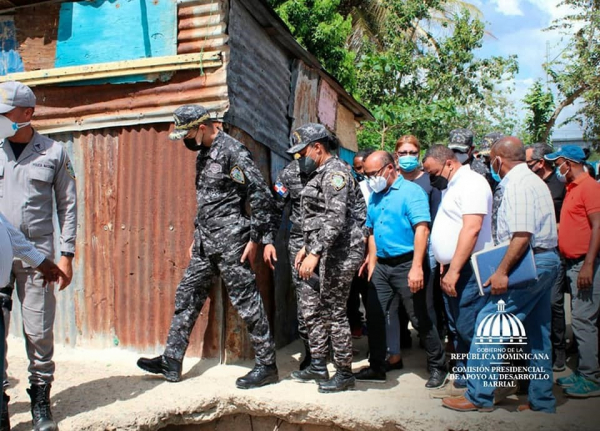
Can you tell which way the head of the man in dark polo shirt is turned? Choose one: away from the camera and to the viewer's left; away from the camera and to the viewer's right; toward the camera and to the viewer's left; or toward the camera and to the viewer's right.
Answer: toward the camera and to the viewer's left

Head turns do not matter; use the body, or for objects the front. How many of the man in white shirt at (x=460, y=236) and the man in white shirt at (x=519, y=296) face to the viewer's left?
2

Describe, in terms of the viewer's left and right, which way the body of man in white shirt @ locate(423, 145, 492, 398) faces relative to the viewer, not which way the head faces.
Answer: facing to the left of the viewer

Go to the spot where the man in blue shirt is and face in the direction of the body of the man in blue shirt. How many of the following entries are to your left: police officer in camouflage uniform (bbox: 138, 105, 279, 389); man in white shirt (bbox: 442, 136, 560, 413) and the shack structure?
1

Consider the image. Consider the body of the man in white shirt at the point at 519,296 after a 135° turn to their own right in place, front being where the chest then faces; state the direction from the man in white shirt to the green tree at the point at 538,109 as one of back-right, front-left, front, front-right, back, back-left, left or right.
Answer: front-left

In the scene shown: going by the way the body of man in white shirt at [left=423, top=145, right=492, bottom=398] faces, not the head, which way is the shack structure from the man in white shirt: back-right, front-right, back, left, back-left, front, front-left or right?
front

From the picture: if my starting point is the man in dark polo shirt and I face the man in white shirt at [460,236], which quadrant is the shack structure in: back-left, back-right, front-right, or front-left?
front-right

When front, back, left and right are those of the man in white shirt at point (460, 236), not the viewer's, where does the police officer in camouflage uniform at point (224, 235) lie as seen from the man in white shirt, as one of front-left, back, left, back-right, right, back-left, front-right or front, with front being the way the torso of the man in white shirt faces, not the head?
front

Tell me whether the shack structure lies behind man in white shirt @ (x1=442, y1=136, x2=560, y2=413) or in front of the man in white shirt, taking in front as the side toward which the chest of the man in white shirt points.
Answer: in front

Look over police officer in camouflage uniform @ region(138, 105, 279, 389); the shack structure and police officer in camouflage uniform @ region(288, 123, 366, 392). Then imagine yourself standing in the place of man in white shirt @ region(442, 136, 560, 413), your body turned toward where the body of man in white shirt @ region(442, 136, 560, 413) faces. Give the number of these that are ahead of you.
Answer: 3

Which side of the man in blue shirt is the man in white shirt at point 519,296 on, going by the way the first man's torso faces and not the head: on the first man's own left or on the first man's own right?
on the first man's own left

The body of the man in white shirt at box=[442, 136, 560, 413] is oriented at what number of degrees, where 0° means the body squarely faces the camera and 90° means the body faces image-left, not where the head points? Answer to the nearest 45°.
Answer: approximately 90°

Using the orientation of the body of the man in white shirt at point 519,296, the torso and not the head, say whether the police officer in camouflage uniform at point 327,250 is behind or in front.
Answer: in front

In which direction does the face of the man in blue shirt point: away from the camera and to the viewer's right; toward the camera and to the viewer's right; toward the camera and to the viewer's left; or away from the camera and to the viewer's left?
toward the camera and to the viewer's left
